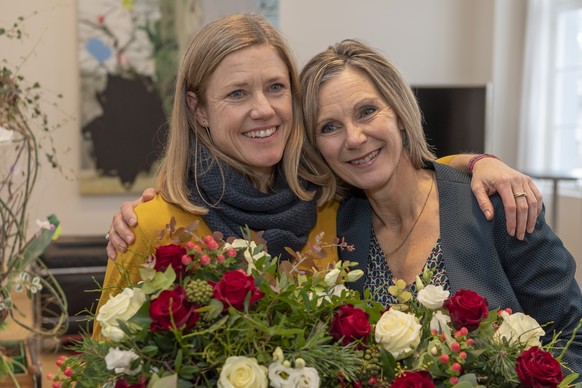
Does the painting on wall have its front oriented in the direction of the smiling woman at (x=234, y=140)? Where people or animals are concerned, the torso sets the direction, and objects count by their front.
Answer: yes

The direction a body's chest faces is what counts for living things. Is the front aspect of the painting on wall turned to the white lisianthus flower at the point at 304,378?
yes

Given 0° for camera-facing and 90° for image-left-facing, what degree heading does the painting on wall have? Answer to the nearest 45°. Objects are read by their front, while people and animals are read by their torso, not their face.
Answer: approximately 0°

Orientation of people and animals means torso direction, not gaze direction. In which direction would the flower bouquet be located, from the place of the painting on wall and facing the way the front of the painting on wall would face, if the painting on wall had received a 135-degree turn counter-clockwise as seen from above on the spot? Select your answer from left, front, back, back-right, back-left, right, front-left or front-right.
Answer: back-right
